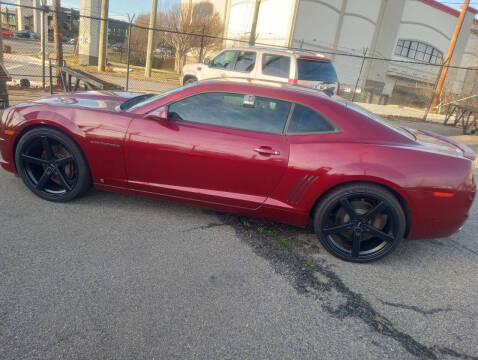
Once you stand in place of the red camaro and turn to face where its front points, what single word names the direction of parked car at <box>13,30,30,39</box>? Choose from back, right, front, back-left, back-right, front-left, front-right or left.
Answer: front-right

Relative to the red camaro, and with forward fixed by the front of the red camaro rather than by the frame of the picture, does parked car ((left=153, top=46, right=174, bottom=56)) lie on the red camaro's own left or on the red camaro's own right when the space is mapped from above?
on the red camaro's own right

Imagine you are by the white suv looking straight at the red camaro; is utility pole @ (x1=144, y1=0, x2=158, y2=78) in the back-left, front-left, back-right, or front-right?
back-right

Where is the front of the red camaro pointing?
to the viewer's left

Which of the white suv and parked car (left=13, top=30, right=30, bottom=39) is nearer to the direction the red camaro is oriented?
the parked car

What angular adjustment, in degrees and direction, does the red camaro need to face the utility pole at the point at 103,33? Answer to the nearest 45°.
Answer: approximately 45° to its right

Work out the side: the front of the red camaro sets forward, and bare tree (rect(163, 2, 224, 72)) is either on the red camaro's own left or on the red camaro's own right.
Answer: on the red camaro's own right

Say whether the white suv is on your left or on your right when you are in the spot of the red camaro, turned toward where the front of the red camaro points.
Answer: on your right

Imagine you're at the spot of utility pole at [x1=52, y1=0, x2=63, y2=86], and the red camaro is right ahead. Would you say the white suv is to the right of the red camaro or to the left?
left

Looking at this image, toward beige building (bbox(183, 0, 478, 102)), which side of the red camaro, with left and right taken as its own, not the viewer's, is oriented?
right

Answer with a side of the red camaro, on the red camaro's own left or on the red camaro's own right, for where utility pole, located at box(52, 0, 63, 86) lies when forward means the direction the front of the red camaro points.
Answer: on the red camaro's own right
